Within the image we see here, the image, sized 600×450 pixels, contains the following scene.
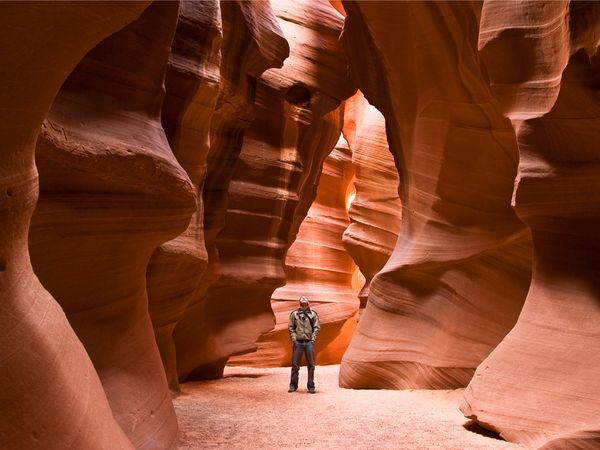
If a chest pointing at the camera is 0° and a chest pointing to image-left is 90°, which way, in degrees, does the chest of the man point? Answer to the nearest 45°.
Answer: approximately 0°
